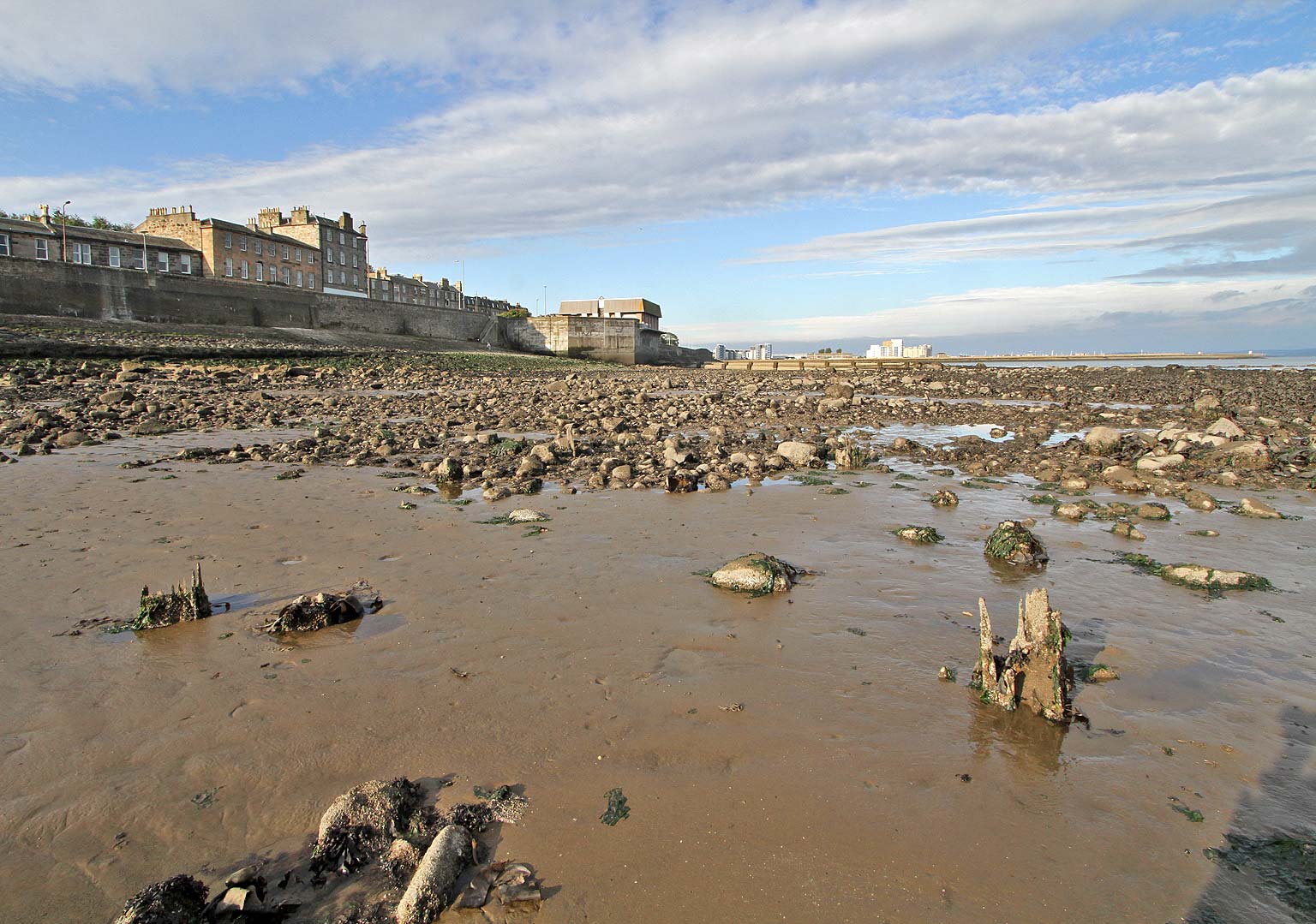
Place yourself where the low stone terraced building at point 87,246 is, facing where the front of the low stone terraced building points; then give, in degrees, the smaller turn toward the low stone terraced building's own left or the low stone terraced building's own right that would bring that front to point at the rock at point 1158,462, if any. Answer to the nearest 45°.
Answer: approximately 45° to the low stone terraced building's own right

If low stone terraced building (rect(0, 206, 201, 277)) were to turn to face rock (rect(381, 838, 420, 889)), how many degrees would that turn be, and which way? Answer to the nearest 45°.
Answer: approximately 45° to its right

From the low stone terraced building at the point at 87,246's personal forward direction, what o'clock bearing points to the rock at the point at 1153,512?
The rock is roughly at 1 o'clock from the low stone terraced building.

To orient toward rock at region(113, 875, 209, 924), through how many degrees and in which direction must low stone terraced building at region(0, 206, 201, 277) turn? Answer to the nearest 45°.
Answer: approximately 45° to its right

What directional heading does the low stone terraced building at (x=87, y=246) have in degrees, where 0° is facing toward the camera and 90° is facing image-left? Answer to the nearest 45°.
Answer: approximately 315°

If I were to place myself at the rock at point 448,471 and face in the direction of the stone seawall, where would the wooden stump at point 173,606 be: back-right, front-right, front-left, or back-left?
back-left

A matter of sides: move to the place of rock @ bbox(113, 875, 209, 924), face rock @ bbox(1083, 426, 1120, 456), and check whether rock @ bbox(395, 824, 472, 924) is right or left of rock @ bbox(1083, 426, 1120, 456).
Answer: right

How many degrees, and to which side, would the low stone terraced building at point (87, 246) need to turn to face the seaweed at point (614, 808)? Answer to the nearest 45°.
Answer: approximately 45° to its right
